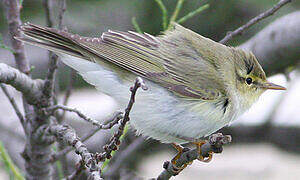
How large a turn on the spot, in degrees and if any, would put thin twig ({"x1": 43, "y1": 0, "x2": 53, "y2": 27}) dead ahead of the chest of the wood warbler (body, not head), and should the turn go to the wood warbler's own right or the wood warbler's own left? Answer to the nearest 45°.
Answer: approximately 180°

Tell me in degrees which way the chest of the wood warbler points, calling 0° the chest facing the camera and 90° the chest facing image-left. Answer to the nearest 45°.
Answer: approximately 270°
